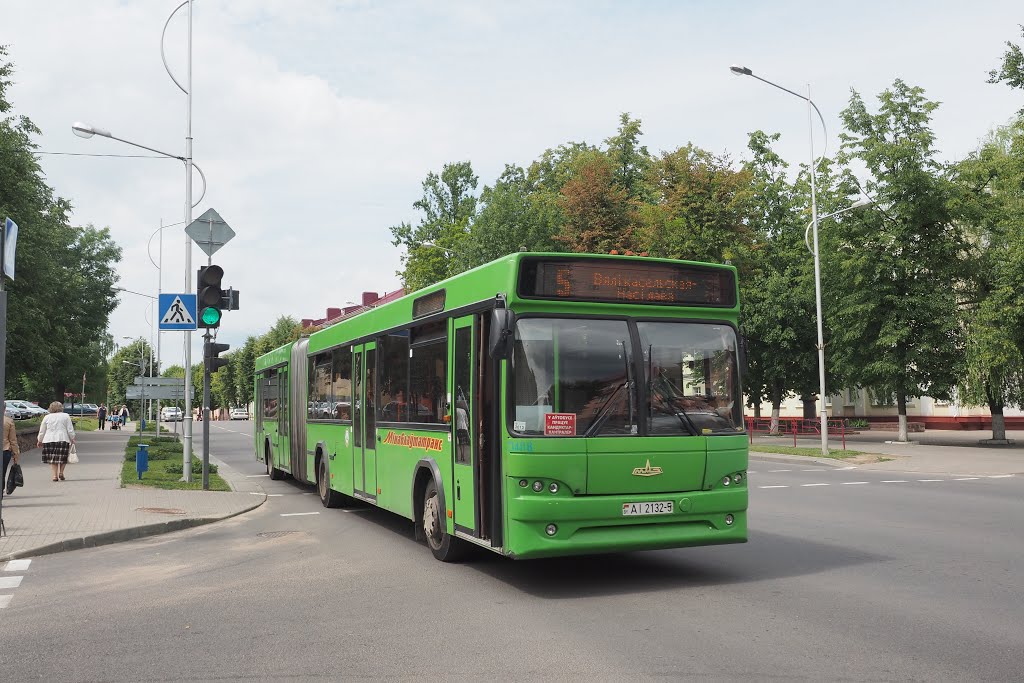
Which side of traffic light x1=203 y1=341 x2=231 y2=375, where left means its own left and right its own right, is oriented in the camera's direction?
right

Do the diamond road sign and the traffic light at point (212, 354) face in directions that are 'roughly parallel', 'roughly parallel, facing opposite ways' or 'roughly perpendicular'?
roughly perpendicular

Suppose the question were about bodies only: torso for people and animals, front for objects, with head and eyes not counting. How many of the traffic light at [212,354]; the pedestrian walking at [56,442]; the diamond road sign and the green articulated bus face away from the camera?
2

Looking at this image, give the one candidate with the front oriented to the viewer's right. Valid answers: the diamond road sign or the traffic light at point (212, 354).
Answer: the traffic light

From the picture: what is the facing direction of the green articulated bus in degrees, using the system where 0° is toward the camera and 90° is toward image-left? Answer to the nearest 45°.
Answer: approximately 315°

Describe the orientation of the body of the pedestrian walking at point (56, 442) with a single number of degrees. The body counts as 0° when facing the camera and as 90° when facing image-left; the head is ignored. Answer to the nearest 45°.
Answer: approximately 180°

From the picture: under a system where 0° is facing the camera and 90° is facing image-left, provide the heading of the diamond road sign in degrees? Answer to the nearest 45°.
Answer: approximately 180°
